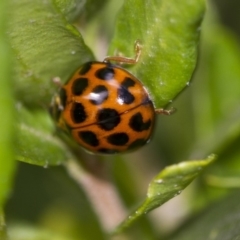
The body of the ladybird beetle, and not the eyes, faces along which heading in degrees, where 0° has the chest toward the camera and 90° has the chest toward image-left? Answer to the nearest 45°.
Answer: approximately 90°
